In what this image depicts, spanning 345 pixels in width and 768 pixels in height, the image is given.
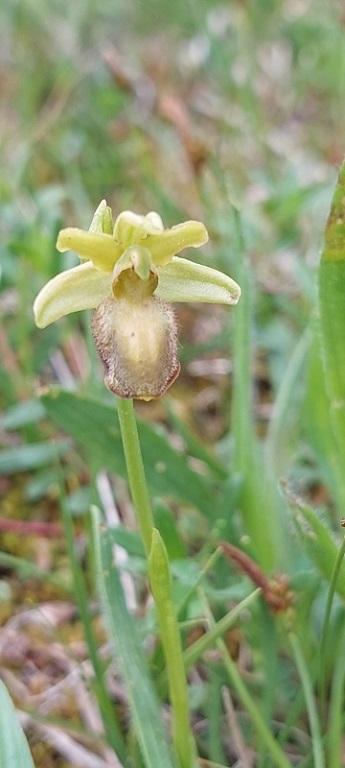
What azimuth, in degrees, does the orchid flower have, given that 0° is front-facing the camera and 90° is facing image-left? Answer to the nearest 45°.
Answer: approximately 0°
